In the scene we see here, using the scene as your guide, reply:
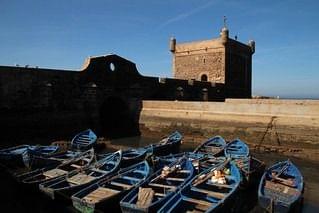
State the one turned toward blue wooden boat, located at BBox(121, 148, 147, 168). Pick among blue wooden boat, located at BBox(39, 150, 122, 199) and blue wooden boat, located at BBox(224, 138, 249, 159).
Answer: blue wooden boat, located at BBox(39, 150, 122, 199)

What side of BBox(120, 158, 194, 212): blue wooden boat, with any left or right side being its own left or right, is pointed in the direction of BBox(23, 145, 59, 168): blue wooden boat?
left

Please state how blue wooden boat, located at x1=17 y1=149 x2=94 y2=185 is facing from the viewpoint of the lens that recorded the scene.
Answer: facing away from the viewer and to the right of the viewer

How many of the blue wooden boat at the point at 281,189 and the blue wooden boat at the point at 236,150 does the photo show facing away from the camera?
2

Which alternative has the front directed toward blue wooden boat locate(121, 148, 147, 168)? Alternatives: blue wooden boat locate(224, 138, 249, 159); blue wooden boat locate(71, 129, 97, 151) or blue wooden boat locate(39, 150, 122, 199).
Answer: blue wooden boat locate(39, 150, 122, 199)

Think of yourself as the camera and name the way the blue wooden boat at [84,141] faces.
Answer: facing away from the viewer and to the right of the viewer

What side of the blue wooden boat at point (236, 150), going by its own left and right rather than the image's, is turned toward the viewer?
back

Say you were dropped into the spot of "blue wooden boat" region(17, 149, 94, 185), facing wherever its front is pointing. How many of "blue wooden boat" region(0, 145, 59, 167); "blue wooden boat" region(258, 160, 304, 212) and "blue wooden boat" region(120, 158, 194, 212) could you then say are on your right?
2

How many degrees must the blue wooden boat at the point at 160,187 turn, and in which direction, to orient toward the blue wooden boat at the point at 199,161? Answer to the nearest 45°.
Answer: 0° — it already faces it

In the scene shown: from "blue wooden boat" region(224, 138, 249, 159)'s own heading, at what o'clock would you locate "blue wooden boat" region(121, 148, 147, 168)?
"blue wooden boat" region(121, 148, 147, 168) is roughly at 8 o'clock from "blue wooden boat" region(224, 138, 249, 159).

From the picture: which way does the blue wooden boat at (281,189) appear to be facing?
away from the camera

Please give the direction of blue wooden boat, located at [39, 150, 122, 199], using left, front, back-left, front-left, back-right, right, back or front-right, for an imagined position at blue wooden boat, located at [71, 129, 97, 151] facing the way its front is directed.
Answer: back-right

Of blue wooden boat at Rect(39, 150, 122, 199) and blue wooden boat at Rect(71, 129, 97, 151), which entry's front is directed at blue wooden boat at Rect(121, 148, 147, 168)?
blue wooden boat at Rect(39, 150, 122, 199)

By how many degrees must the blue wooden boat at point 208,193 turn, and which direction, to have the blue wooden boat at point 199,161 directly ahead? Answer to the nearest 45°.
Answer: approximately 45° to its left

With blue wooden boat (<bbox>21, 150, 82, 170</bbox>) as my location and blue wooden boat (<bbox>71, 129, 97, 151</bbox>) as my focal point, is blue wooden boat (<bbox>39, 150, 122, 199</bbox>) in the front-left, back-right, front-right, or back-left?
back-right
